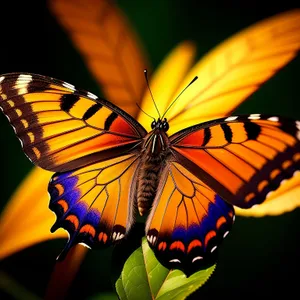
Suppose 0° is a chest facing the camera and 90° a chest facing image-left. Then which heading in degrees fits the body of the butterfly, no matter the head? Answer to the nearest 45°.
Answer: approximately 180°
